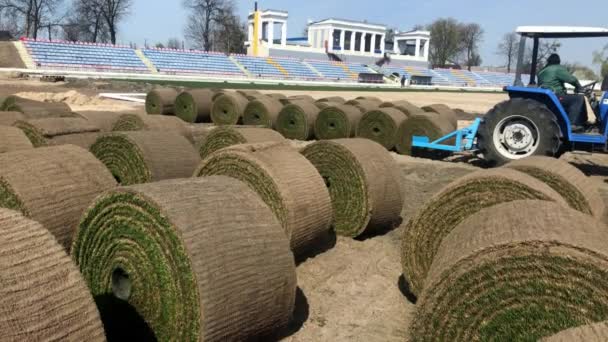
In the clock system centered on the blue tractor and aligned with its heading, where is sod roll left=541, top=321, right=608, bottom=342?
The sod roll is roughly at 3 o'clock from the blue tractor.

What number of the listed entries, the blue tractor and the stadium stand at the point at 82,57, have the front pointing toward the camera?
1

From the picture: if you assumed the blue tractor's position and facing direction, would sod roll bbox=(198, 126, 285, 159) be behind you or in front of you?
behind

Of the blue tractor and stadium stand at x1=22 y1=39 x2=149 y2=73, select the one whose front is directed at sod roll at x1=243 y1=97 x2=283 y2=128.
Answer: the stadium stand

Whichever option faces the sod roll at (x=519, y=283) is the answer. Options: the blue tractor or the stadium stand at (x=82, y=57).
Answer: the stadium stand

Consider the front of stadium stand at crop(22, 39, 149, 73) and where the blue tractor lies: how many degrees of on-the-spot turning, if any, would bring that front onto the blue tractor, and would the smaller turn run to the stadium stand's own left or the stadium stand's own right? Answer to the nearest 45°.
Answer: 0° — it already faces it

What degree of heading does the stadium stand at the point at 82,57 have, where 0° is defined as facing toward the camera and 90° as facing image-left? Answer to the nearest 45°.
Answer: approximately 0°

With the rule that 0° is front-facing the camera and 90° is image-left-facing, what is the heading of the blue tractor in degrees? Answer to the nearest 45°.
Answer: approximately 270°

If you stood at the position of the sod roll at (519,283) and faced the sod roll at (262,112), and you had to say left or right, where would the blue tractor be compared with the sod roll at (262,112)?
right

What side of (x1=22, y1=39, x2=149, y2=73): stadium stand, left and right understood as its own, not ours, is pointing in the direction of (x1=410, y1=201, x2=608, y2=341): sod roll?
front

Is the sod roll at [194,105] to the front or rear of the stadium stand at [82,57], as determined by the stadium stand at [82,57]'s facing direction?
to the front

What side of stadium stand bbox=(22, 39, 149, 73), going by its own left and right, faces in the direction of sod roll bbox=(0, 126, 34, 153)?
front

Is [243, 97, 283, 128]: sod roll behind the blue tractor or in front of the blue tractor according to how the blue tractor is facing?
behind

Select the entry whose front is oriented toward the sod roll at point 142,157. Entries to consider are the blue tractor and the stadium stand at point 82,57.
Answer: the stadium stand
